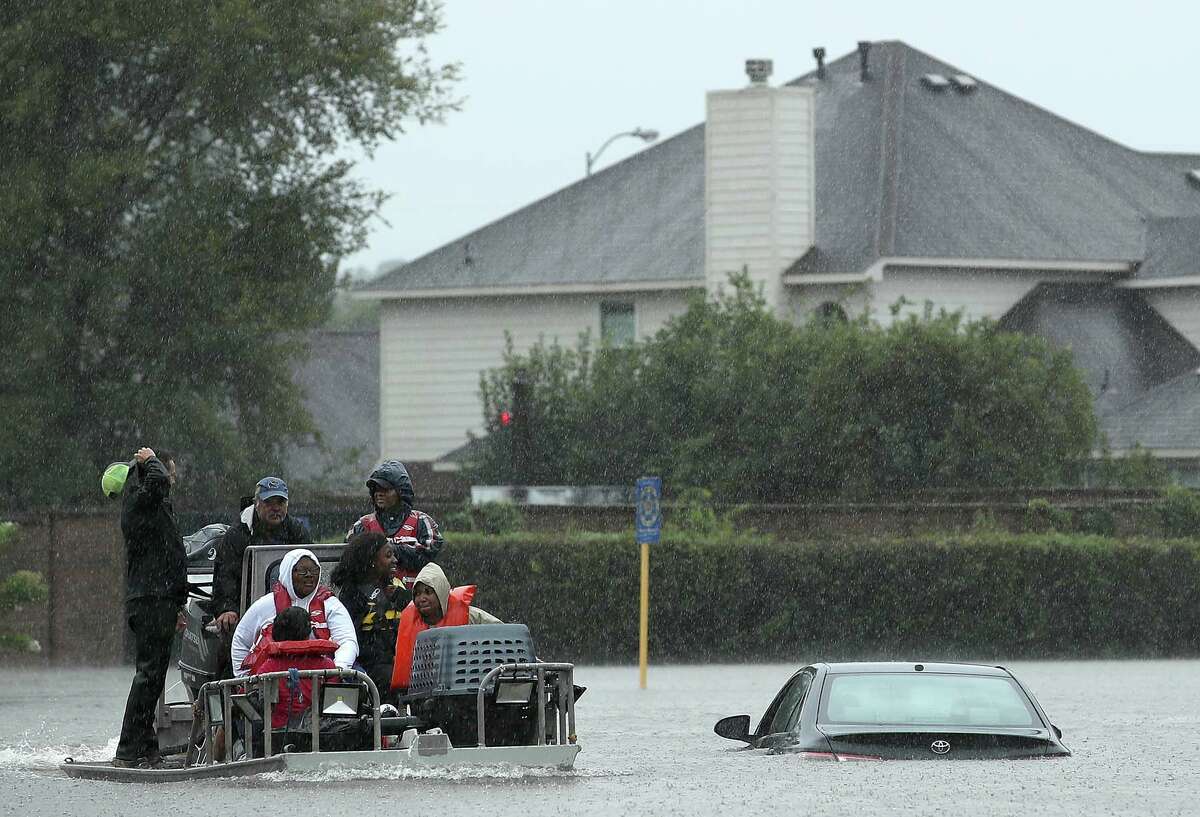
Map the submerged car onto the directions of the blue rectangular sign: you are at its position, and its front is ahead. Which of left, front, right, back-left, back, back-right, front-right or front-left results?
front

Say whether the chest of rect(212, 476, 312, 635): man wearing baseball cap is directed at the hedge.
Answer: no

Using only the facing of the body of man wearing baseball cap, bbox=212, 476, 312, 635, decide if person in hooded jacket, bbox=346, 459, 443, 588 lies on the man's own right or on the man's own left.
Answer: on the man's own left

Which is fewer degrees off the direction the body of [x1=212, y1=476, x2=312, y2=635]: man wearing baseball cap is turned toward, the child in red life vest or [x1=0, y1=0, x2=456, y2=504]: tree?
the child in red life vest

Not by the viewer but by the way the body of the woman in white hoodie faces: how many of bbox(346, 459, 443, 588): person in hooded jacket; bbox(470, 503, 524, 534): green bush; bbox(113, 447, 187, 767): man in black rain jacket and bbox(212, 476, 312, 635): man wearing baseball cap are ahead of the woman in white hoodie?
0

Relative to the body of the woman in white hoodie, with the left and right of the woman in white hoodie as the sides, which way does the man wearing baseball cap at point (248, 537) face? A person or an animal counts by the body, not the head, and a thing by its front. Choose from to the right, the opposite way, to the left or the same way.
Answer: the same way

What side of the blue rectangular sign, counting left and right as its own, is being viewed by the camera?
front

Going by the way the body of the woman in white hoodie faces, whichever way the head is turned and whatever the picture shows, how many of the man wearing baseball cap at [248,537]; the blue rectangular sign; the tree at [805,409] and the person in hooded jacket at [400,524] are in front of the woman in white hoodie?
0

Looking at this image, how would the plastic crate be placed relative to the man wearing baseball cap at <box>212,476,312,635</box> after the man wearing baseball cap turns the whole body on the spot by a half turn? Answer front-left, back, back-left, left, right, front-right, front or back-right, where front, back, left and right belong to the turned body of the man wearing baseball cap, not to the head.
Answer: back-right

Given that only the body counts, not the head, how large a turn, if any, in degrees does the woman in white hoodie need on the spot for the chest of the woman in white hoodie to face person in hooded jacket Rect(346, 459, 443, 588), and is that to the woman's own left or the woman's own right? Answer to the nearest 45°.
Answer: approximately 135° to the woman's own left

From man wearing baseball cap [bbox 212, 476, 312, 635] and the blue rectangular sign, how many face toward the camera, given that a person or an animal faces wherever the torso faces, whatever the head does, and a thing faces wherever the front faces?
2

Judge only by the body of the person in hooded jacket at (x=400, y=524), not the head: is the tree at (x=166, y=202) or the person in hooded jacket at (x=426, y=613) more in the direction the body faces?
the person in hooded jacket

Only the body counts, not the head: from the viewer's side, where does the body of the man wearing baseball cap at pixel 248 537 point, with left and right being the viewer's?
facing the viewer

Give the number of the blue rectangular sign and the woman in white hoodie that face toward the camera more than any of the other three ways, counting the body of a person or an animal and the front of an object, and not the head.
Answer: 2

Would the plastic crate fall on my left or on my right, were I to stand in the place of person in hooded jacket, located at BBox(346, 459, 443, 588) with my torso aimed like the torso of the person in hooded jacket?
on my left

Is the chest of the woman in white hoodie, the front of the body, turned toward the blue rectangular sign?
no

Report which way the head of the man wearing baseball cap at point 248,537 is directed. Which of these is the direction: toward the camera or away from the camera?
toward the camera

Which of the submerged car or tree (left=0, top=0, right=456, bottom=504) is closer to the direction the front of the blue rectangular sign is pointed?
the submerged car

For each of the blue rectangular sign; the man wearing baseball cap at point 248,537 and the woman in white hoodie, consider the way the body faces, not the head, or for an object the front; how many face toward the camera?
3
